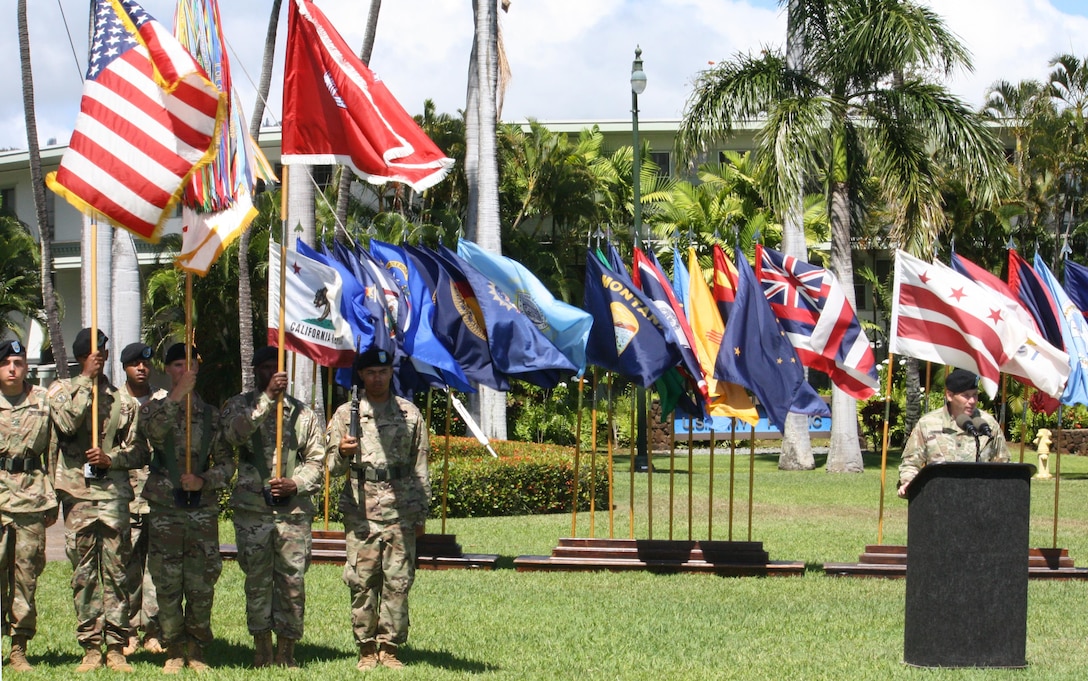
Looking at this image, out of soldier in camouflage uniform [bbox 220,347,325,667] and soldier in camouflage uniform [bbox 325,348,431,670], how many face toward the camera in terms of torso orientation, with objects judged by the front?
2

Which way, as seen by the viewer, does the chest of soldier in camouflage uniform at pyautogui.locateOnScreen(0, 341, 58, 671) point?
toward the camera

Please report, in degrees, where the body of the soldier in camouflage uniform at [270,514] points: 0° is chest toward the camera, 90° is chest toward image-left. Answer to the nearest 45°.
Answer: approximately 0°

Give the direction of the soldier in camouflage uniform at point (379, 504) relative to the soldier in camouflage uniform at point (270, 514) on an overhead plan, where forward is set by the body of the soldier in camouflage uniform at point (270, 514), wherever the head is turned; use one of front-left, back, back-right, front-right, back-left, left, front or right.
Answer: left

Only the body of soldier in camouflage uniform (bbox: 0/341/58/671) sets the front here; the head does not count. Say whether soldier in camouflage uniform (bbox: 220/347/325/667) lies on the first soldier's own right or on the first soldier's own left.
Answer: on the first soldier's own left

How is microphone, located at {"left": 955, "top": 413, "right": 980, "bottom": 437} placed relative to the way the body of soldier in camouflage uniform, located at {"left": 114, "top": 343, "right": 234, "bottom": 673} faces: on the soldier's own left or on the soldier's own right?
on the soldier's own left

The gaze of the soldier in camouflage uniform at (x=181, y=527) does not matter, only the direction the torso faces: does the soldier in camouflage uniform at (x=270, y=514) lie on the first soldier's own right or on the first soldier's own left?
on the first soldier's own left

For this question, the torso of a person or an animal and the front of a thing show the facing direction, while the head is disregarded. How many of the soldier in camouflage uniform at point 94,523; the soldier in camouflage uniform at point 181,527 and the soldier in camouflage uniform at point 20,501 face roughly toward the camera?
3

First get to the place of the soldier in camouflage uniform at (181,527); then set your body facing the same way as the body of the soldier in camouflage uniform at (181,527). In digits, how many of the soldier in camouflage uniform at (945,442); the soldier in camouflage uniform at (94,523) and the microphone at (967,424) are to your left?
2
